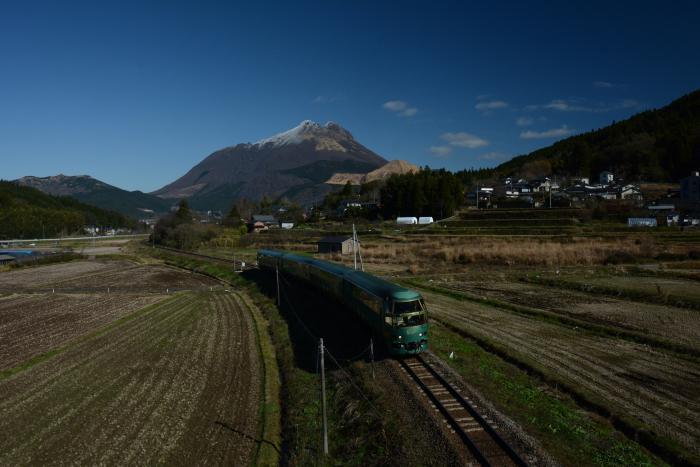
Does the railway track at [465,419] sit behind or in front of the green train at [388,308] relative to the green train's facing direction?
in front

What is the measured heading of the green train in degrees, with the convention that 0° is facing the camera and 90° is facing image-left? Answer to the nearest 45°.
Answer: approximately 315°
